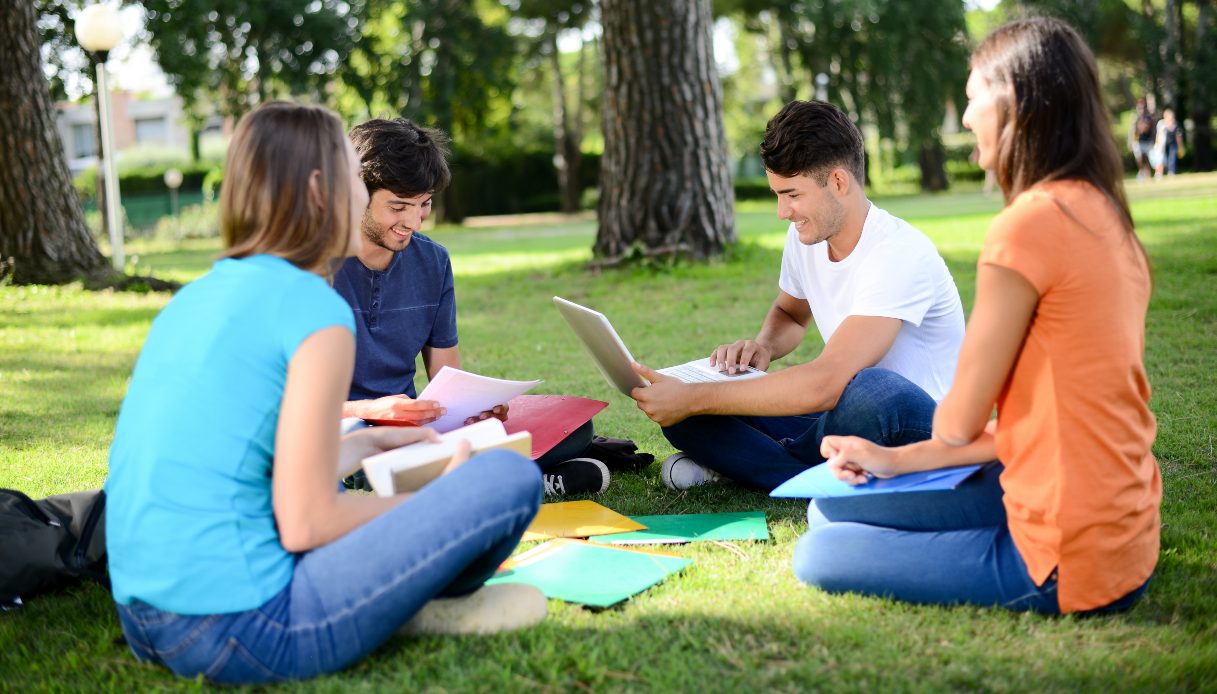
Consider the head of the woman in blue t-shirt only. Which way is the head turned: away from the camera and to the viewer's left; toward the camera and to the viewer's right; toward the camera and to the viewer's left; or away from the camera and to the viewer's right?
away from the camera and to the viewer's right

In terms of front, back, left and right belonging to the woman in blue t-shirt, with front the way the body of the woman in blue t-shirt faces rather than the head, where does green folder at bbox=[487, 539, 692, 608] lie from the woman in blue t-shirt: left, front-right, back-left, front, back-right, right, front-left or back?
front

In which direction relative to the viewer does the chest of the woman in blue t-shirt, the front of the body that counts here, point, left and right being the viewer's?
facing away from the viewer and to the right of the viewer

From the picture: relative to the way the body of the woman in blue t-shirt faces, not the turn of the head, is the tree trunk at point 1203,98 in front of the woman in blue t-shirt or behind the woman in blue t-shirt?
in front

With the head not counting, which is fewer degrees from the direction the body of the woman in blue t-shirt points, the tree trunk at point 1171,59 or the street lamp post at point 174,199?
the tree trunk

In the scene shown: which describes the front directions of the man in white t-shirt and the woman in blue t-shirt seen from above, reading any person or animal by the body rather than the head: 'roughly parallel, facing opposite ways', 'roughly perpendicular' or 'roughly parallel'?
roughly parallel, facing opposite ways

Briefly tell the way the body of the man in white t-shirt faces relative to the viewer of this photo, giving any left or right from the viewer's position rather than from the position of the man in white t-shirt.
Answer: facing the viewer and to the left of the viewer

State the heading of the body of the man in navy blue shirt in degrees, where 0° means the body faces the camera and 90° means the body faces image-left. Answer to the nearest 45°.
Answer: approximately 315°

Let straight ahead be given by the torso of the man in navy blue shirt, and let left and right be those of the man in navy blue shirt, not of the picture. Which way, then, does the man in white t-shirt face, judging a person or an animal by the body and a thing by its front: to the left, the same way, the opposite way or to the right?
to the right

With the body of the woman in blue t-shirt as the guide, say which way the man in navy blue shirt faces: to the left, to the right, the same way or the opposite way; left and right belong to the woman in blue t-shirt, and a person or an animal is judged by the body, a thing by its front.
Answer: to the right

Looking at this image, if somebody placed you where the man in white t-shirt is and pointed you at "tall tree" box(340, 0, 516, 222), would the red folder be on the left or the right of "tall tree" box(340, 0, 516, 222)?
left

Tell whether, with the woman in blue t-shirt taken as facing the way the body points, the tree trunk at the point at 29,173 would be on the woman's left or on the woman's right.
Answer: on the woman's left

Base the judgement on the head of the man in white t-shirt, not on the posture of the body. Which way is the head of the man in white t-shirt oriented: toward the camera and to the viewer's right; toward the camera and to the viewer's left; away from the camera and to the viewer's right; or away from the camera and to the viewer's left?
toward the camera and to the viewer's left

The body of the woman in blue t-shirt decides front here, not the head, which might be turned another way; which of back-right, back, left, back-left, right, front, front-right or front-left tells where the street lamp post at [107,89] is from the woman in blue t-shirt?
front-left

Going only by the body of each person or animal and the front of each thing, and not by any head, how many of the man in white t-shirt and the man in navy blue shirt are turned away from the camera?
0

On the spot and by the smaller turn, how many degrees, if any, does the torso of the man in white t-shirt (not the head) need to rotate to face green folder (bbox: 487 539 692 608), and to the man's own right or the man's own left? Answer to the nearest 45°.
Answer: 0° — they already face it

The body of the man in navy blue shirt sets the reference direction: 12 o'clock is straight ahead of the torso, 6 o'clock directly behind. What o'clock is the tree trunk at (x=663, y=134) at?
The tree trunk is roughly at 8 o'clock from the man in navy blue shirt.
